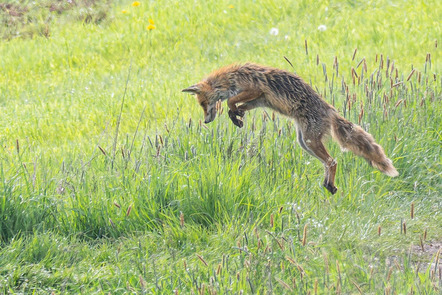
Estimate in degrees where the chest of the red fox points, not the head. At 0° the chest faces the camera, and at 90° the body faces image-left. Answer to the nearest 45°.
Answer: approximately 90°
